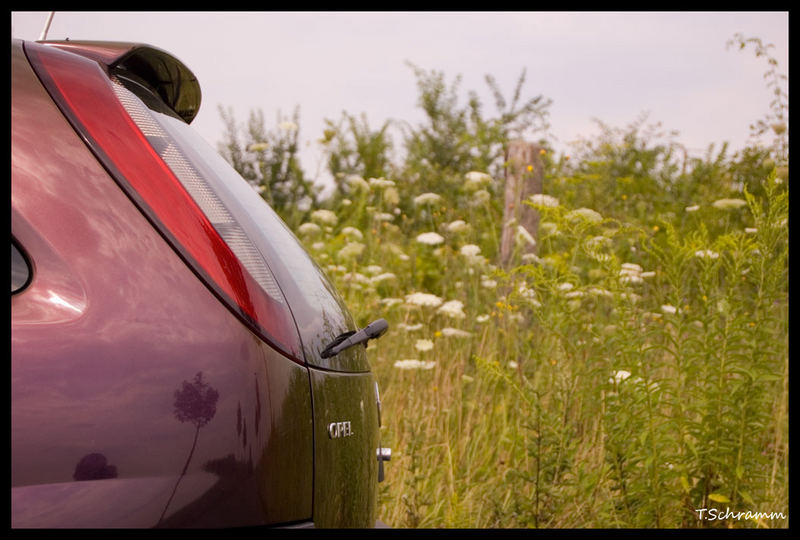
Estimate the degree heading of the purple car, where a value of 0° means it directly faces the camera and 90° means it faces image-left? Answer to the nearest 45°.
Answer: approximately 90°

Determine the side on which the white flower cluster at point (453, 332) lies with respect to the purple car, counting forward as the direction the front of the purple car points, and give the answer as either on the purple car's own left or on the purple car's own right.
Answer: on the purple car's own right

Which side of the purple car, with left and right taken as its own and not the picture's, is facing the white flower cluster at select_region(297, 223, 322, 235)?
right

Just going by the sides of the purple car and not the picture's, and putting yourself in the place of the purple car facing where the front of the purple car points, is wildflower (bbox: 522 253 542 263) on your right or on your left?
on your right

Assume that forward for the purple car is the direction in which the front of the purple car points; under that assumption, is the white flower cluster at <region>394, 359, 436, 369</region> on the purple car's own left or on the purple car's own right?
on the purple car's own right

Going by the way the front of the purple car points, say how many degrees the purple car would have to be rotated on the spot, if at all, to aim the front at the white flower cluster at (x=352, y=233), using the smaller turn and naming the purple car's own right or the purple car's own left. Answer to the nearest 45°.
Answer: approximately 90° to the purple car's own right

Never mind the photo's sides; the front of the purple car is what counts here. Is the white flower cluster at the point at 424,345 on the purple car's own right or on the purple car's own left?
on the purple car's own right

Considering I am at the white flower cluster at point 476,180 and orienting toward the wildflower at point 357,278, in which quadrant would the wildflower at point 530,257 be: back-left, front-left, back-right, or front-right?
front-left

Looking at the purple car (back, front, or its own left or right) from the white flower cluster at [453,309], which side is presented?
right

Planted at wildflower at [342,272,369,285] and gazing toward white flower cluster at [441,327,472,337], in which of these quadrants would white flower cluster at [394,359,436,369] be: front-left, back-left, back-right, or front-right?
front-right

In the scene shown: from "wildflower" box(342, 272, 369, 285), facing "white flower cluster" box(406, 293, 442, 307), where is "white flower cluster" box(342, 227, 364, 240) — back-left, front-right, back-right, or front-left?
back-left
